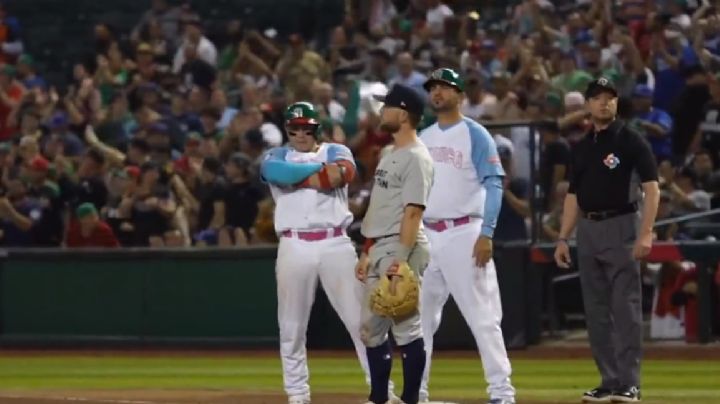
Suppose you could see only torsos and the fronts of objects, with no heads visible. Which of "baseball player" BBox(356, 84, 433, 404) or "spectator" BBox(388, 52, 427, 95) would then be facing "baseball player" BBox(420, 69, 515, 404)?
the spectator

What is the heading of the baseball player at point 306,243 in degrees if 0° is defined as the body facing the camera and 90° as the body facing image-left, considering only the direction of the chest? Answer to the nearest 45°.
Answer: approximately 0°

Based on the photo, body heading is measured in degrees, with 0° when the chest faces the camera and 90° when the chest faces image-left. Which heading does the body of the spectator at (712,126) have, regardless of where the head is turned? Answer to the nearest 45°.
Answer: approximately 0°

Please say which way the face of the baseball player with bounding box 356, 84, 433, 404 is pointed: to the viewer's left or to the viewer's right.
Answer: to the viewer's left

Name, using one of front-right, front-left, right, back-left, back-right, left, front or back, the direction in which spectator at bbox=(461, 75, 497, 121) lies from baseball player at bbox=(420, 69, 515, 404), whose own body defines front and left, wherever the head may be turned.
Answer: back-right

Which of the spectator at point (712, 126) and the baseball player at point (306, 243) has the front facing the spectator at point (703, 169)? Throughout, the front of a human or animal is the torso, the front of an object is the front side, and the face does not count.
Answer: the spectator at point (712, 126)

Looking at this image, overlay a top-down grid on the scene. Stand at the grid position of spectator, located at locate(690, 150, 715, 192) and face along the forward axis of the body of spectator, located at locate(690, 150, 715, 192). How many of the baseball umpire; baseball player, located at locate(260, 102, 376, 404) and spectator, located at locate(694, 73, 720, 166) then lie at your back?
1

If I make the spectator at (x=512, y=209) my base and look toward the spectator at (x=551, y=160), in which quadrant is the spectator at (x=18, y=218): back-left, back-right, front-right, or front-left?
back-left

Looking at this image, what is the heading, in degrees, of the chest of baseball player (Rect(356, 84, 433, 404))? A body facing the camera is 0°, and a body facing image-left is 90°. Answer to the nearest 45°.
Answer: approximately 45°

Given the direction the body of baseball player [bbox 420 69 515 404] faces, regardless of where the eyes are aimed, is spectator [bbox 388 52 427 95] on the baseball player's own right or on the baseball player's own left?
on the baseball player's own right
